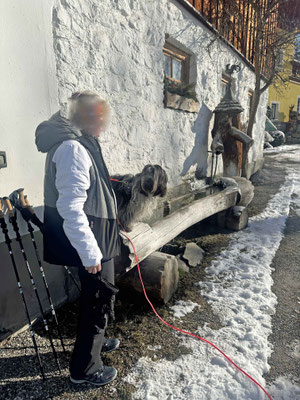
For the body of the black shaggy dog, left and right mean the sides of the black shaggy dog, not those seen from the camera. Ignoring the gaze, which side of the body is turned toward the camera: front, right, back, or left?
right

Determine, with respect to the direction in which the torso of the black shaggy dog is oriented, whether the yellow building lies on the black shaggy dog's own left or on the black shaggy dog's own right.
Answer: on the black shaggy dog's own left
